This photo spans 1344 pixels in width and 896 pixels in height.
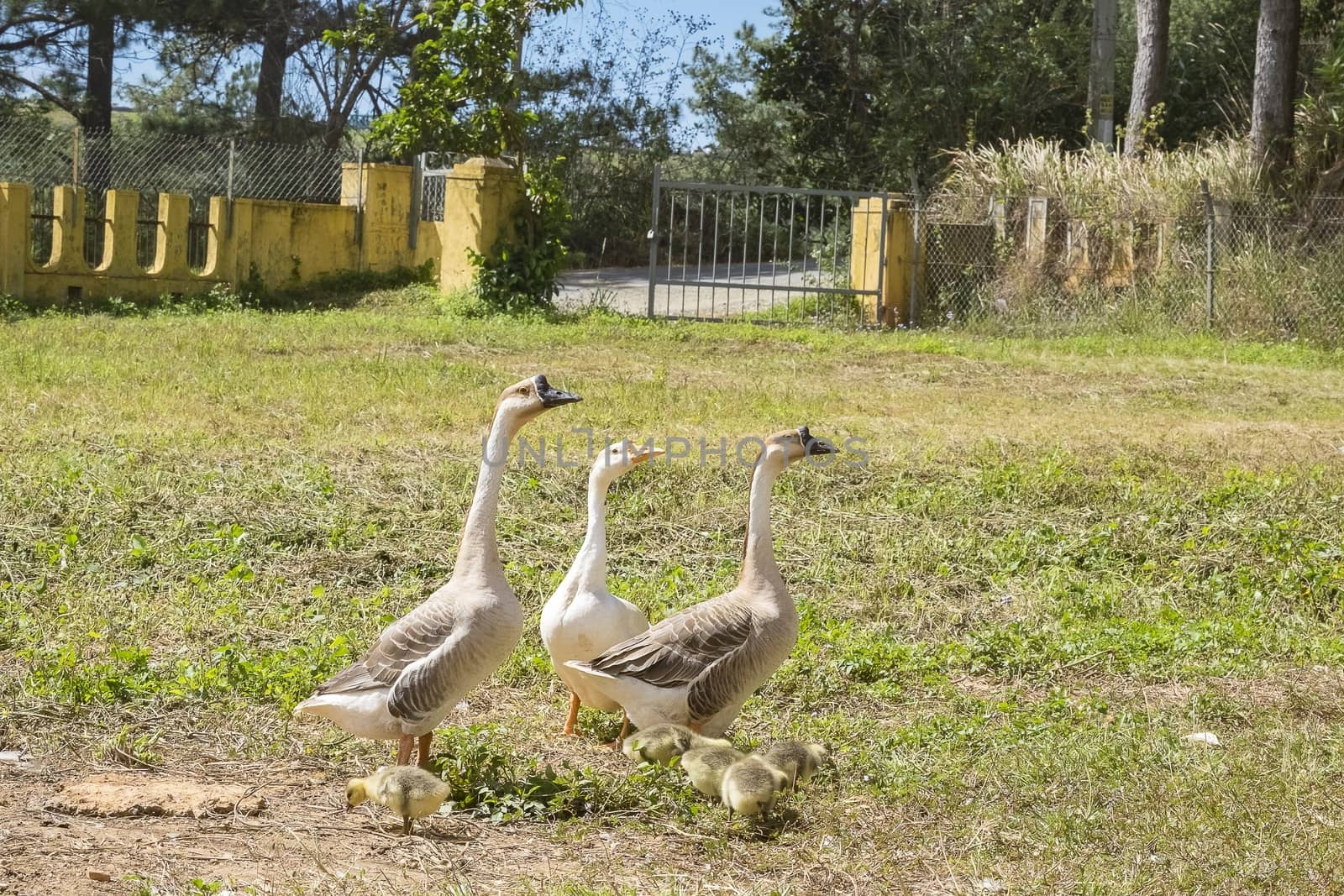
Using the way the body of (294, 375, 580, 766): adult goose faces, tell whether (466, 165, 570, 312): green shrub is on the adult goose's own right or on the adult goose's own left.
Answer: on the adult goose's own left

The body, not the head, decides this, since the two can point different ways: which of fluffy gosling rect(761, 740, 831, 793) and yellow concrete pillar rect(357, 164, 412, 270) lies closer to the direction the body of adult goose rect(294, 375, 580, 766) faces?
the fluffy gosling

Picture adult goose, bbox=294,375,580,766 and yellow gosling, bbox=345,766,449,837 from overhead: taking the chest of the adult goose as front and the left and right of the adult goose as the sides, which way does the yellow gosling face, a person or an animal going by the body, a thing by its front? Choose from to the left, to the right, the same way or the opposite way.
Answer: the opposite way

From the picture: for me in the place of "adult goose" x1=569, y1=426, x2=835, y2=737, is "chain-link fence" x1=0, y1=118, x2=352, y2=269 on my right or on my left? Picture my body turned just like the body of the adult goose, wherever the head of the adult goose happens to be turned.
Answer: on my left

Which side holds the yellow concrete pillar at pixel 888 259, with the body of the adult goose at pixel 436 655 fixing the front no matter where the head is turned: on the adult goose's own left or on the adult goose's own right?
on the adult goose's own left

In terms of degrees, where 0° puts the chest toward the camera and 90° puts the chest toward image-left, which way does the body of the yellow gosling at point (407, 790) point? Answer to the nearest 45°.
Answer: approximately 90°

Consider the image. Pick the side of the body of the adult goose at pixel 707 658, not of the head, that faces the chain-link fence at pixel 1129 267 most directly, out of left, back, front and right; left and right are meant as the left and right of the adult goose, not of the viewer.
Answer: left

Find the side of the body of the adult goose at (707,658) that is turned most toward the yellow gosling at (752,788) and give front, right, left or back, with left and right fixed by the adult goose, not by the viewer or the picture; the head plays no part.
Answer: right

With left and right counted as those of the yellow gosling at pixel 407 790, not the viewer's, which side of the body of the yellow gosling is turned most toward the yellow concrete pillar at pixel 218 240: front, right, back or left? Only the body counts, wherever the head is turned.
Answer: right

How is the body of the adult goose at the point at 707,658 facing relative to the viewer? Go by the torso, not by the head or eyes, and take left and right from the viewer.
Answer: facing to the right of the viewer

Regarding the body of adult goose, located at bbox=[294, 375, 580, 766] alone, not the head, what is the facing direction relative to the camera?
to the viewer's right

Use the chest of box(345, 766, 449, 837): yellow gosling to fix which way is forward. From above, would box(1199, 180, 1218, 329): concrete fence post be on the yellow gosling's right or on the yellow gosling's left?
on the yellow gosling's right
